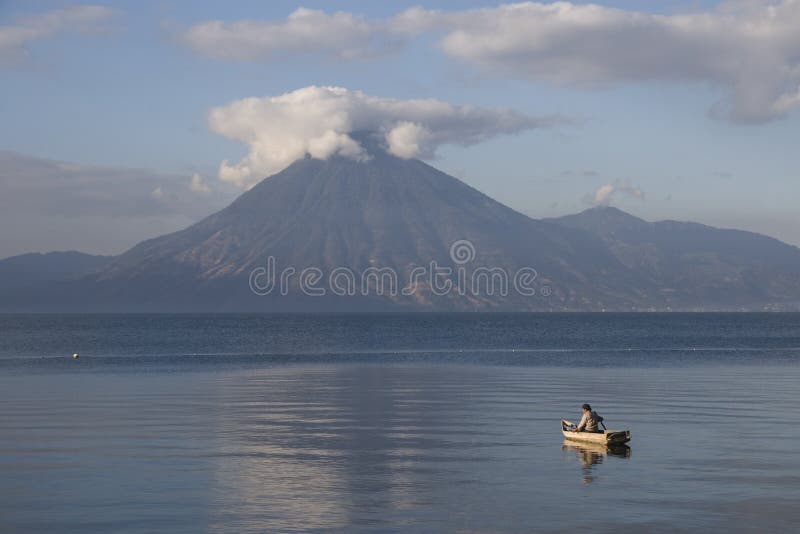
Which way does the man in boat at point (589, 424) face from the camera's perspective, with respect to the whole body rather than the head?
to the viewer's left

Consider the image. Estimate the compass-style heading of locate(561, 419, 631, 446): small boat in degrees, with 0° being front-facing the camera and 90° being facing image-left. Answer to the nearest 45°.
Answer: approximately 90°
